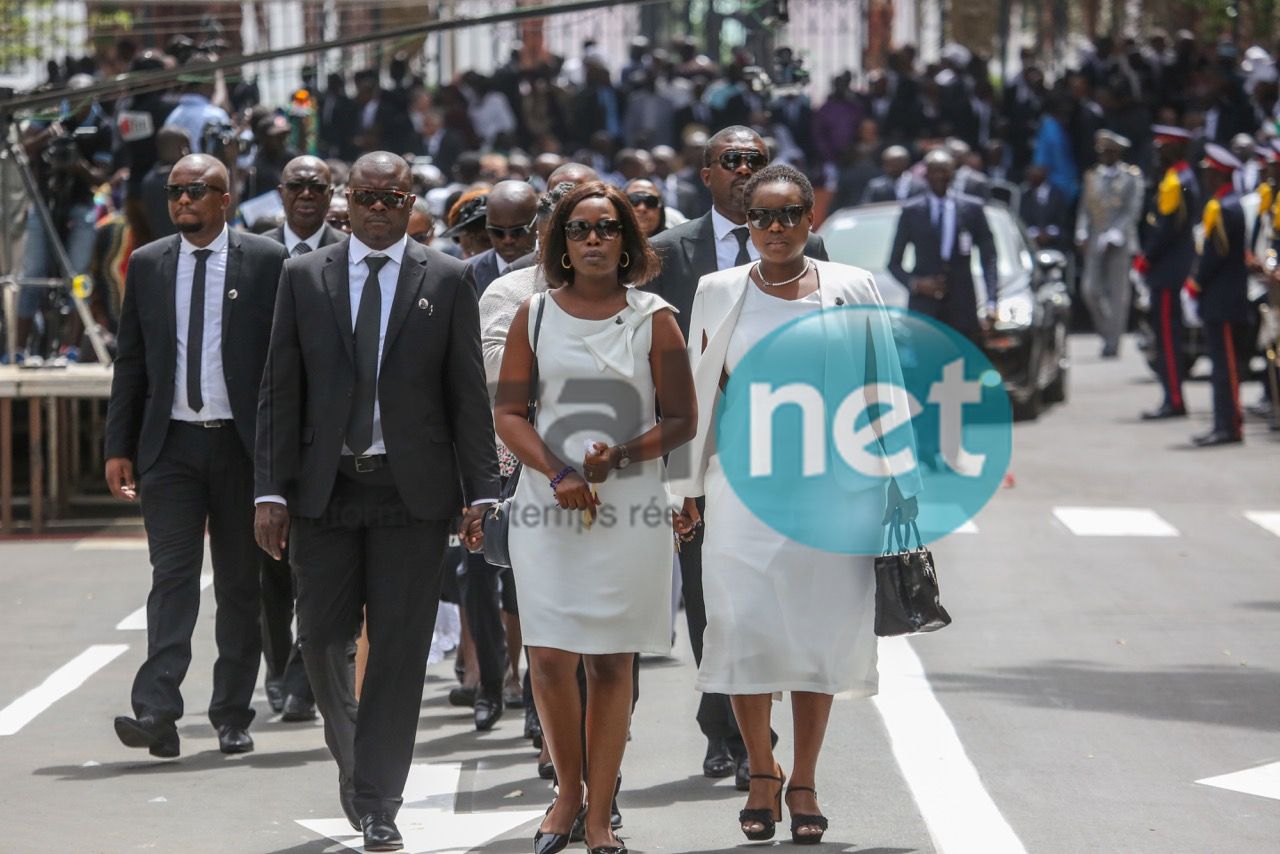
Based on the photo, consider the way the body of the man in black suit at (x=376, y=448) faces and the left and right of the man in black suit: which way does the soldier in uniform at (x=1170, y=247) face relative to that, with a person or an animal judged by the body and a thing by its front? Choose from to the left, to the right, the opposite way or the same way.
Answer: to the right

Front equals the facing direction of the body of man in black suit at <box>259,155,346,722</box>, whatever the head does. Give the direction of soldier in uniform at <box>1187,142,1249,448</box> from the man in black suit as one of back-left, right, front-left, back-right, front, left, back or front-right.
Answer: back-left

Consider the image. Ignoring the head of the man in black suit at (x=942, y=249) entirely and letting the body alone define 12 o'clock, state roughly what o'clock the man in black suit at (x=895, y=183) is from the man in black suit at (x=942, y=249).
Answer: the man in black suit at (x=895, y=183) is roughly at 6 o'clock from the man in black suit at (x=942, y=249).

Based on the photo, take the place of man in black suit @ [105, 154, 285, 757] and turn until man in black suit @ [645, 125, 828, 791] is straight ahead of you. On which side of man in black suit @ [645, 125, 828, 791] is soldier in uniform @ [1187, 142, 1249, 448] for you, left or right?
left

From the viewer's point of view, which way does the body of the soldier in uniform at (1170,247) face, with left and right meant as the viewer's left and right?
facing to the left of the viewer

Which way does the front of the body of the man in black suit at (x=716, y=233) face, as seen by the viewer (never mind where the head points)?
toward the camera

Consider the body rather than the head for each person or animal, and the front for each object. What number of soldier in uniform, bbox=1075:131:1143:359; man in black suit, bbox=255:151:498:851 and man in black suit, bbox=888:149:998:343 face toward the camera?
3

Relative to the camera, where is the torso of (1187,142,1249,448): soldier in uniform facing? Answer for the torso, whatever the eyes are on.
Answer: to the viewer's left

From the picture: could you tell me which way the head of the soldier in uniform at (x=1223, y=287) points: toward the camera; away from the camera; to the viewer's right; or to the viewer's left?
to the viewer's left

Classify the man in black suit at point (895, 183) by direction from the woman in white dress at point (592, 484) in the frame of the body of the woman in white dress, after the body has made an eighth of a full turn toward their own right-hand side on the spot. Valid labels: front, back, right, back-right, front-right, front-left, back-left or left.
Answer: back-right

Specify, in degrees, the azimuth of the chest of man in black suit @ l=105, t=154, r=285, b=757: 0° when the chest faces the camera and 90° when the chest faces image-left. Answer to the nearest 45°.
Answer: approximately 0°
